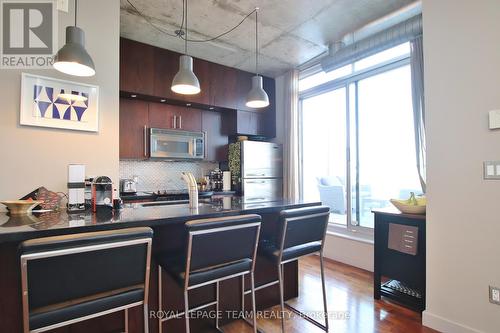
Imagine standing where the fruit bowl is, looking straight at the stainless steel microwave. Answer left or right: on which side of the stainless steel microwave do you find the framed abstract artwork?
left

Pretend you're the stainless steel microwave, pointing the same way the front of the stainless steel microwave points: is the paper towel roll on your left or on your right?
on your left

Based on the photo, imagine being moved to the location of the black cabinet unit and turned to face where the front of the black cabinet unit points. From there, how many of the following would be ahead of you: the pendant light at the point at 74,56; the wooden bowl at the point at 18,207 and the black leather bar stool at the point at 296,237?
3

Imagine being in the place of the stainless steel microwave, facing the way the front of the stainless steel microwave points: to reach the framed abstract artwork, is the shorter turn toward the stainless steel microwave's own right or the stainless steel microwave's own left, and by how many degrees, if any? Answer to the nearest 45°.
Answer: approximately 45° to the stainless steel microwave's own right

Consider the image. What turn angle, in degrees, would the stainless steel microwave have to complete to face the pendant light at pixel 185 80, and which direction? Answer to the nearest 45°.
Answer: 0° — it already faces it

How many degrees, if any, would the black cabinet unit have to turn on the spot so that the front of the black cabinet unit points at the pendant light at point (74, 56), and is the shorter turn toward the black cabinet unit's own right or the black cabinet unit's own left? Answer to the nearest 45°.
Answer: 0° — it already faces it

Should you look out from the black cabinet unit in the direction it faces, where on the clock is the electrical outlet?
The electrical outlet is roughly at 9 o'clock from the black cabinet unit.

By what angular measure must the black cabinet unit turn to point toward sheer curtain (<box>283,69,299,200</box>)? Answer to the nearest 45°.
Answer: approximately 90° to its right

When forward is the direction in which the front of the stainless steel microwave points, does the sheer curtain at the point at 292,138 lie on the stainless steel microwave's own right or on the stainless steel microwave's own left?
on the stainless steel microwave's own left

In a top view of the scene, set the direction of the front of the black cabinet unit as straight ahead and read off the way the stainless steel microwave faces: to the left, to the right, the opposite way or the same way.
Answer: to the left
